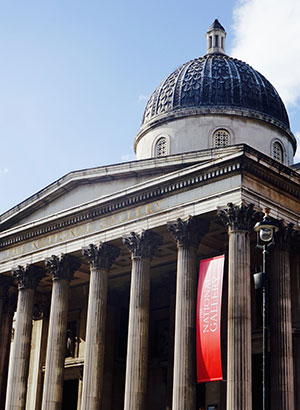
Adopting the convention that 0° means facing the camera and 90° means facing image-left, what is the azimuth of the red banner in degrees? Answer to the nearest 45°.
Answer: approximately 45°

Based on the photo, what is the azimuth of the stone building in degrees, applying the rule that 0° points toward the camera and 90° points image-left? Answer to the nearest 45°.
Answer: approximately 45°
